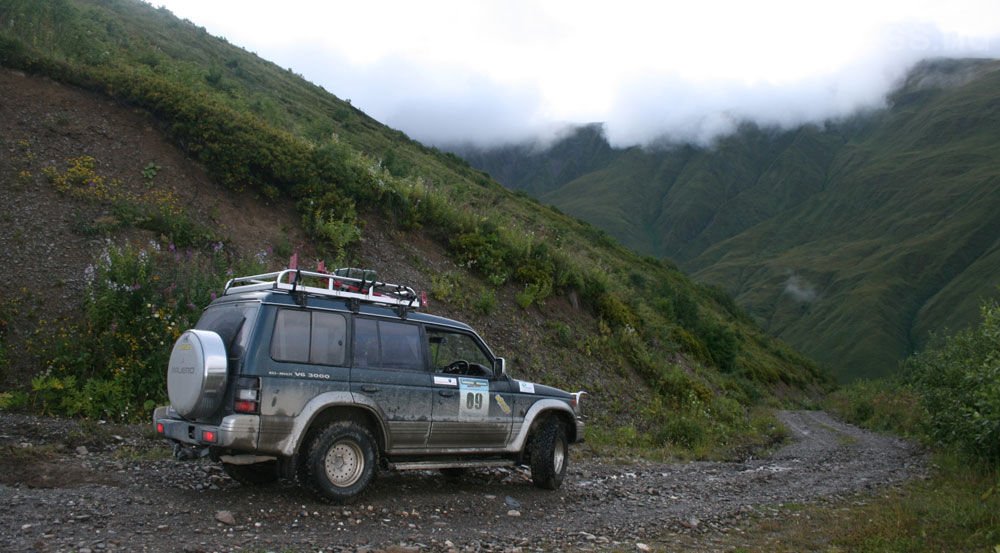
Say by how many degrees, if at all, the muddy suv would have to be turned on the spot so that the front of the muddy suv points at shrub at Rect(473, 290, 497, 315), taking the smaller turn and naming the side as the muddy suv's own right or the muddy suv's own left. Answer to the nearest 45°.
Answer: approximately 45° to the muddy suv's own left

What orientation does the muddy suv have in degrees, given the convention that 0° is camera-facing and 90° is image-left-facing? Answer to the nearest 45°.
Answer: approximately 225°
